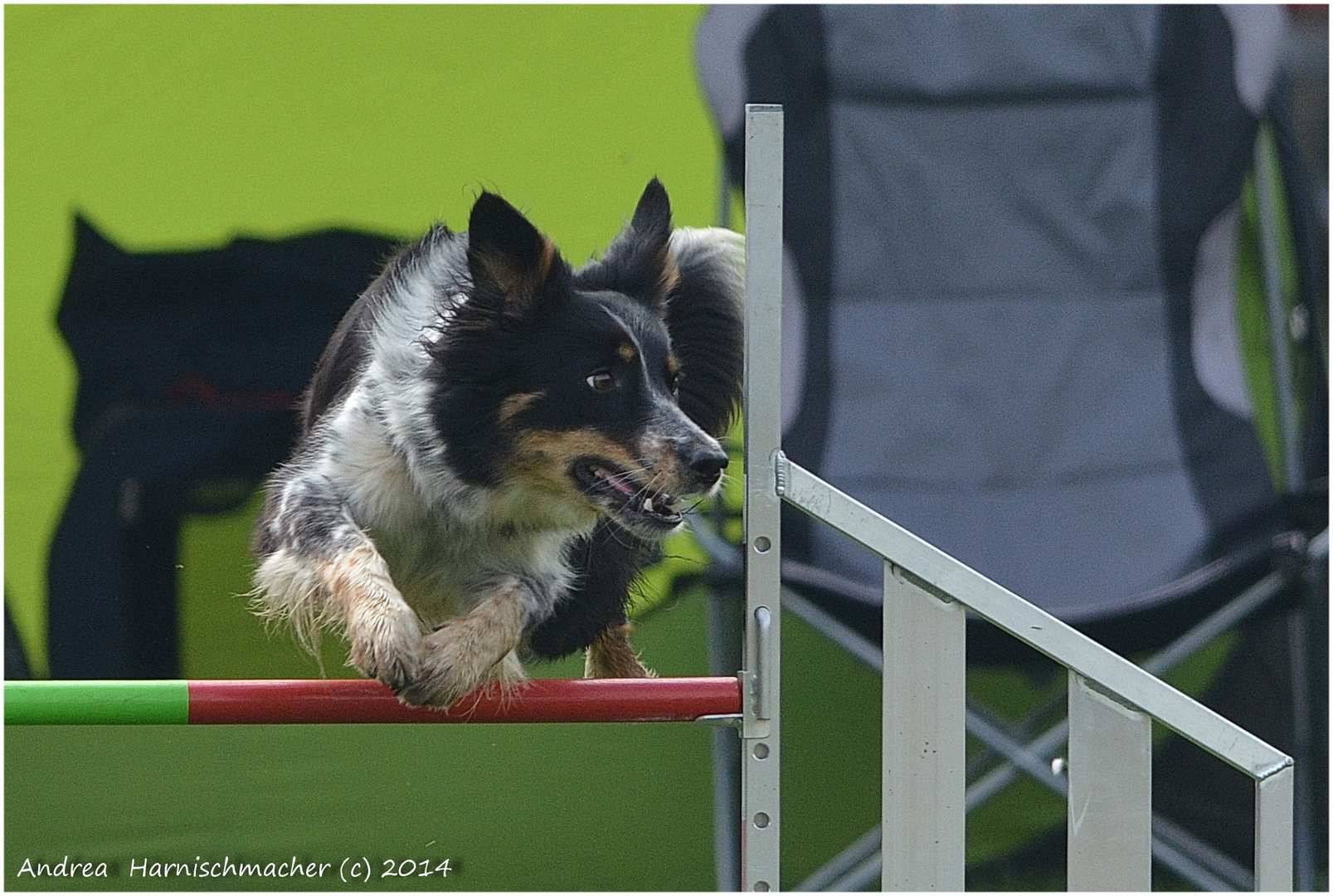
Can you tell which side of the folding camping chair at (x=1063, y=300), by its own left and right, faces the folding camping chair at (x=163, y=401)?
right

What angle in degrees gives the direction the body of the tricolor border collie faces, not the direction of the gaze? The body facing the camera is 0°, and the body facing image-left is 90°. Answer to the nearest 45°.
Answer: approximately 0°

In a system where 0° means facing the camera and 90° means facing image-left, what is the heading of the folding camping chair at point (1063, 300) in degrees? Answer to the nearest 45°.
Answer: approximately 0°

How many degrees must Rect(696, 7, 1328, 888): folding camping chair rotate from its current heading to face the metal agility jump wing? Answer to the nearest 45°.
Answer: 0° — it already faces it

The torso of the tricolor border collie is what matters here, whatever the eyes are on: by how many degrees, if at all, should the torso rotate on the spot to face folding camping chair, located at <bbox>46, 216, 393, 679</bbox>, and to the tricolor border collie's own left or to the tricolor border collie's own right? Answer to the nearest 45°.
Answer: approximately 135° to the tricolor border collie's own right

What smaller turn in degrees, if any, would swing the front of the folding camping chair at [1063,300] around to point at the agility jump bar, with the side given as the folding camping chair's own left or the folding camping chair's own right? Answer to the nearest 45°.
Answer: approximately 45° to the folding camping chair's own right

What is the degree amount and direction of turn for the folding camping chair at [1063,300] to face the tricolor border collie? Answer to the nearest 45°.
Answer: approximately 45° to its right

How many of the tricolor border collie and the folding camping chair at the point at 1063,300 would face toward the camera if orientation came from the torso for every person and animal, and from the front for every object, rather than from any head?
2
